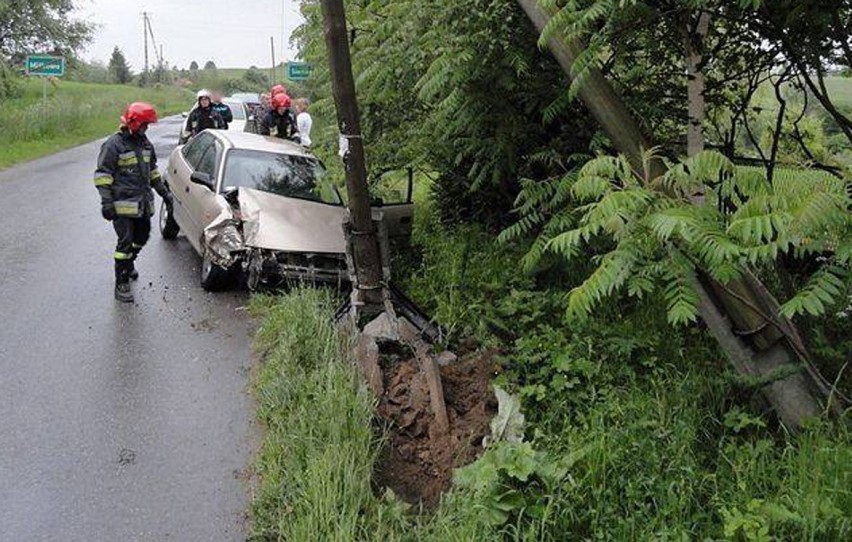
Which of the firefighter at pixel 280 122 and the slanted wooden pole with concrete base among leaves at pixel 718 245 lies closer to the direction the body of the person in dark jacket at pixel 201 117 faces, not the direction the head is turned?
the slanted wooden pole with concrete base among leaves

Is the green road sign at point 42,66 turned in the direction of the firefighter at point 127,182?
yes

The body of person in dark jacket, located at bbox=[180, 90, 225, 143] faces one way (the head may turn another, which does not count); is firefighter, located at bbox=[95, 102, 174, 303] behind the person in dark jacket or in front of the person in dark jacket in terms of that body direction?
in front

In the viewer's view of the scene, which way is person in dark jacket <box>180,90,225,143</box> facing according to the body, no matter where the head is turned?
toward the camera

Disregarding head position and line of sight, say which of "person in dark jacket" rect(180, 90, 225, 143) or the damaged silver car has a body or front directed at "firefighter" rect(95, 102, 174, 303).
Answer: the person in dark jacket

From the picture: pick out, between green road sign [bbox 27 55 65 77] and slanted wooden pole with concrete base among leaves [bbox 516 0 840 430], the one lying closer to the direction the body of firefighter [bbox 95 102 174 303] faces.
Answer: the slanted wooden pole with concrete base among leaves

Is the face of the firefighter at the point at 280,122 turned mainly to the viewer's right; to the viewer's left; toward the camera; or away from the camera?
toward the camera

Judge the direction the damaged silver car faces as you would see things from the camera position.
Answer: facing the viewer and to the right of the viewer

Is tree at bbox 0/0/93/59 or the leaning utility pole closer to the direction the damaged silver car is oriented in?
the leaning utility pole

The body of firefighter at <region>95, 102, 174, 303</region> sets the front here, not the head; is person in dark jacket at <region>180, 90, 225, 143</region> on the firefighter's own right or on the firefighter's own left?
on the firefighter's own left

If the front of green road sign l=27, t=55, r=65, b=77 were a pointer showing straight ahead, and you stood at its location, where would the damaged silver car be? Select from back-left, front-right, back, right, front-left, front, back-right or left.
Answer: front

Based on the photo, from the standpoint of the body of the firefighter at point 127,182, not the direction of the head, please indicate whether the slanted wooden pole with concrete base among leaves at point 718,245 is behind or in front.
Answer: in front

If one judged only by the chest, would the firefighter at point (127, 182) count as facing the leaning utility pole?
yes

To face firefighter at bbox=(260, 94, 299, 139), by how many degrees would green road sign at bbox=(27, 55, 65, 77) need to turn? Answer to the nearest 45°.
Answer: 0° — it already faces them

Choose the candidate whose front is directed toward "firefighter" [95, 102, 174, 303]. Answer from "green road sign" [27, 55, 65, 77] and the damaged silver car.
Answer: the green road sign

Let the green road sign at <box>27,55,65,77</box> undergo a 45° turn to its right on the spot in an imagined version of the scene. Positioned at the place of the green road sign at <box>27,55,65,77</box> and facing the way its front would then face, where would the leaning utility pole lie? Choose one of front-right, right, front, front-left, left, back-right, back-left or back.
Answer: front-left

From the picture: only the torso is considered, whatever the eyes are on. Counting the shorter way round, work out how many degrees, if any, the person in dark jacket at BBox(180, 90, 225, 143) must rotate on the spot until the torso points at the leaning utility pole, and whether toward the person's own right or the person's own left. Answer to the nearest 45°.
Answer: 0° — they already face it

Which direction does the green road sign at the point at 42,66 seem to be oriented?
toward the camera

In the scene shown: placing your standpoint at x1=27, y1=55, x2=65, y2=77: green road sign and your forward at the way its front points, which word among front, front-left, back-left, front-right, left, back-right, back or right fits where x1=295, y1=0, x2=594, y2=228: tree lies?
front

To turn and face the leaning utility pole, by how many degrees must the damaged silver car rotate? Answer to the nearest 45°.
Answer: approximately 45° to its right

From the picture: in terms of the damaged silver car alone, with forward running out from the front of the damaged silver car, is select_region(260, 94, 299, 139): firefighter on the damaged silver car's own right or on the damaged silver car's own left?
on the damaged silver car's own left
